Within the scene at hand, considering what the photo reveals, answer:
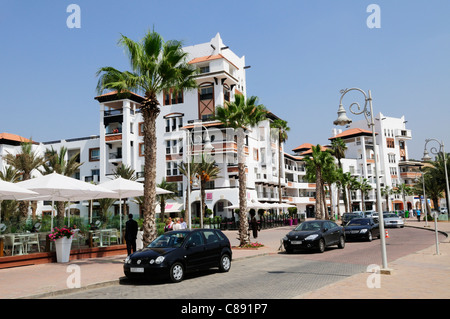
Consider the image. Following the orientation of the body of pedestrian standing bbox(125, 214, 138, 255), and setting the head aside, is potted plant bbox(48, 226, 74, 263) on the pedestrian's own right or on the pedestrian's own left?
on the pedestrian's own left

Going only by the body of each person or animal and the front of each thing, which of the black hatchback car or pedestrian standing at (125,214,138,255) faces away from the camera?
the pedestrian standing

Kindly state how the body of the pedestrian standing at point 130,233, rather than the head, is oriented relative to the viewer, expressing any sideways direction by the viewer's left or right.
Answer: facing away from the viewer

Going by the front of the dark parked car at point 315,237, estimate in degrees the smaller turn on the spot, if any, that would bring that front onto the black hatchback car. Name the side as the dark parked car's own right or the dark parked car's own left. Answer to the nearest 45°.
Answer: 0° — it already faces it

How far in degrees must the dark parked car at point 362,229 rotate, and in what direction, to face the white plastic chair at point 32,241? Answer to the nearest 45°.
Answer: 0° — it already faces it
